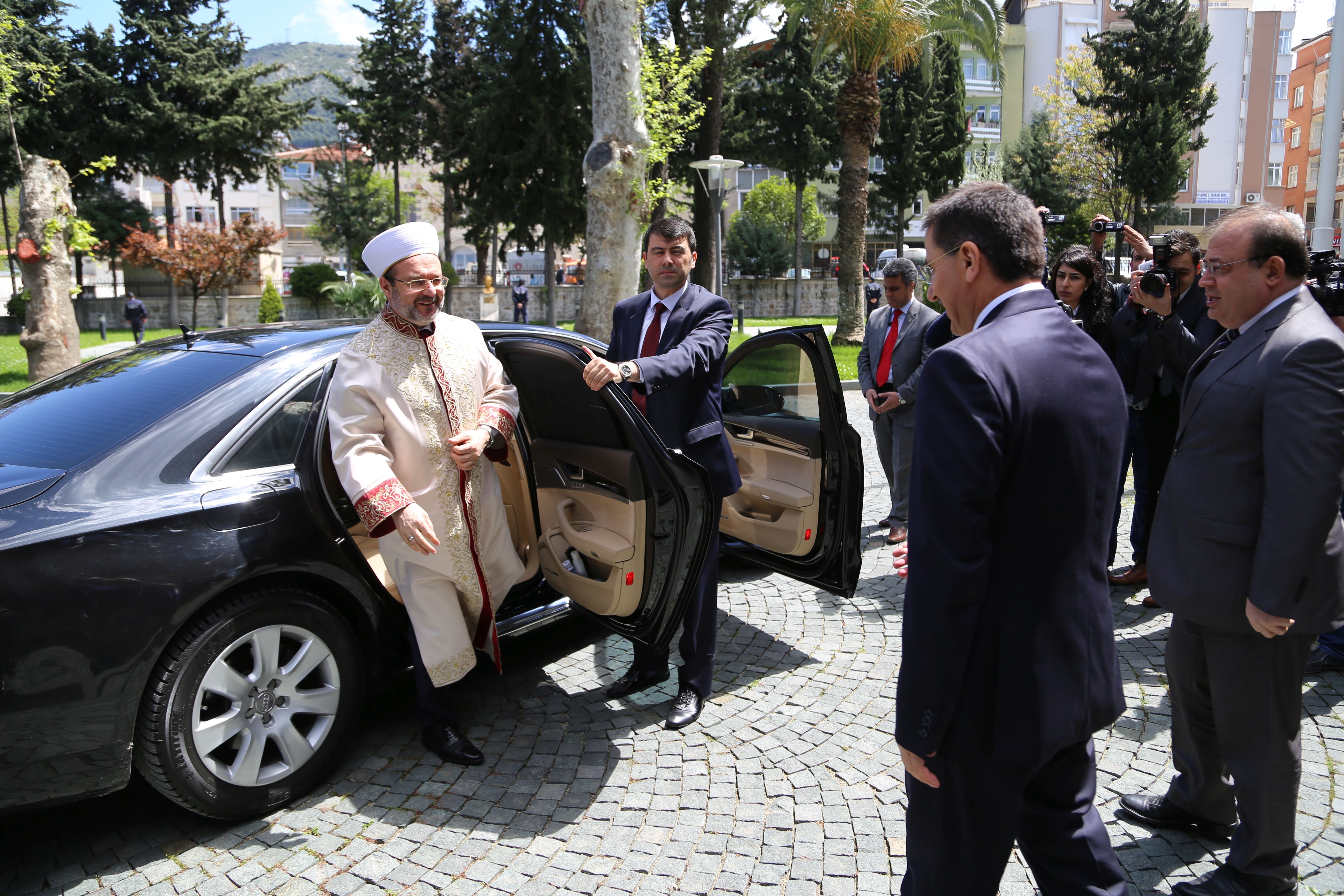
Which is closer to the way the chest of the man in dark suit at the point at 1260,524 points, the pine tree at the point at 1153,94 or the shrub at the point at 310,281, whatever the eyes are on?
the shrub

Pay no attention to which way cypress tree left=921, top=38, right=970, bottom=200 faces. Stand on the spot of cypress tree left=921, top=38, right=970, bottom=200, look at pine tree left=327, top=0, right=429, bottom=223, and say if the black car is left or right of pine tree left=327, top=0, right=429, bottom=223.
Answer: left

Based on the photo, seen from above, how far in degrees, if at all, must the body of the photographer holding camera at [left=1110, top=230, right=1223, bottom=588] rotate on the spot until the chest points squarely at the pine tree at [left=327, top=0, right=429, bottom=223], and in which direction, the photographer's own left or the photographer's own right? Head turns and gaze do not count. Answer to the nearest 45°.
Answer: approximately 90° to the photographer's own right

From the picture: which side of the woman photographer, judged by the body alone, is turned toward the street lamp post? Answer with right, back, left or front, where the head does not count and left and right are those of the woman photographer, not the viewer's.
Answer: right

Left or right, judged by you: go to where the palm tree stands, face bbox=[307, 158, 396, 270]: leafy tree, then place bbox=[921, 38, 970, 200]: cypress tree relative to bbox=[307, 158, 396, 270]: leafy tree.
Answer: right

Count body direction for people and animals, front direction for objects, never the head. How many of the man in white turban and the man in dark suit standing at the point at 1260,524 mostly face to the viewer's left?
1

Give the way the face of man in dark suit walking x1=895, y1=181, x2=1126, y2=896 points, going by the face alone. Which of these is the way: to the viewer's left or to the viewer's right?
to the viewer's left

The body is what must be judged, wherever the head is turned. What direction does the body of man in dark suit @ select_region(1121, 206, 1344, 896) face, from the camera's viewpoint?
to the viewer's left
